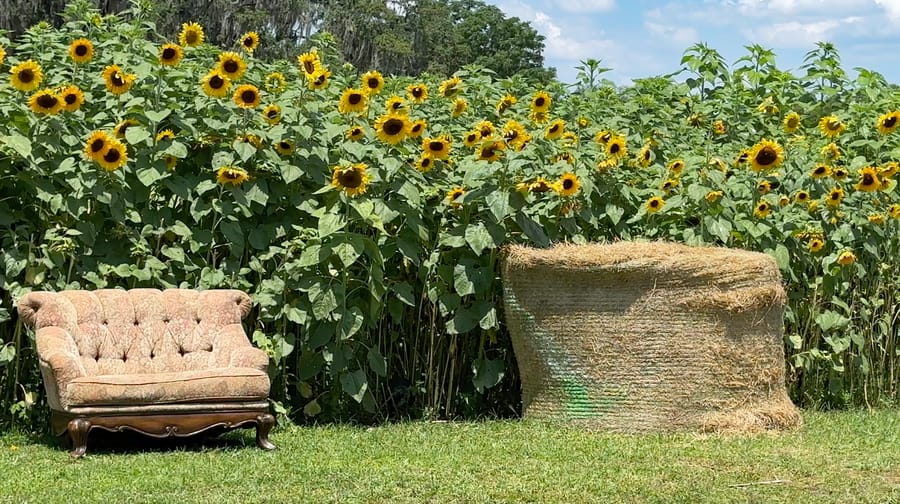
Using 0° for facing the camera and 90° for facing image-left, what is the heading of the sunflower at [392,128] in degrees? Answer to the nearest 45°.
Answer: approximately 0°

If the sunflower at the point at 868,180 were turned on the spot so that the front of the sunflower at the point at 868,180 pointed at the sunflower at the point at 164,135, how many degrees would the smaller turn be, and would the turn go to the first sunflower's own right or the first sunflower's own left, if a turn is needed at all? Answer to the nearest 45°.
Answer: approximately 45° to the first sunflower's own right

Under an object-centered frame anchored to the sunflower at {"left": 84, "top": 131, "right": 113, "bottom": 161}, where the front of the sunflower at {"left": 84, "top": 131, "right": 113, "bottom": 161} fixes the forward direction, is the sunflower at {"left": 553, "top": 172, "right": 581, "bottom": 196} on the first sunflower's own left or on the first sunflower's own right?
on the first sunflower's own left

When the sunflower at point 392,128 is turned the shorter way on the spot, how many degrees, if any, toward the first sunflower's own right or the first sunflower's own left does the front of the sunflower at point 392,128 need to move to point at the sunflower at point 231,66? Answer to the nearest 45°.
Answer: approximately 90° to the first sunflower's own right

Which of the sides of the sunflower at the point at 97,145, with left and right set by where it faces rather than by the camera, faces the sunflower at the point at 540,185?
left
